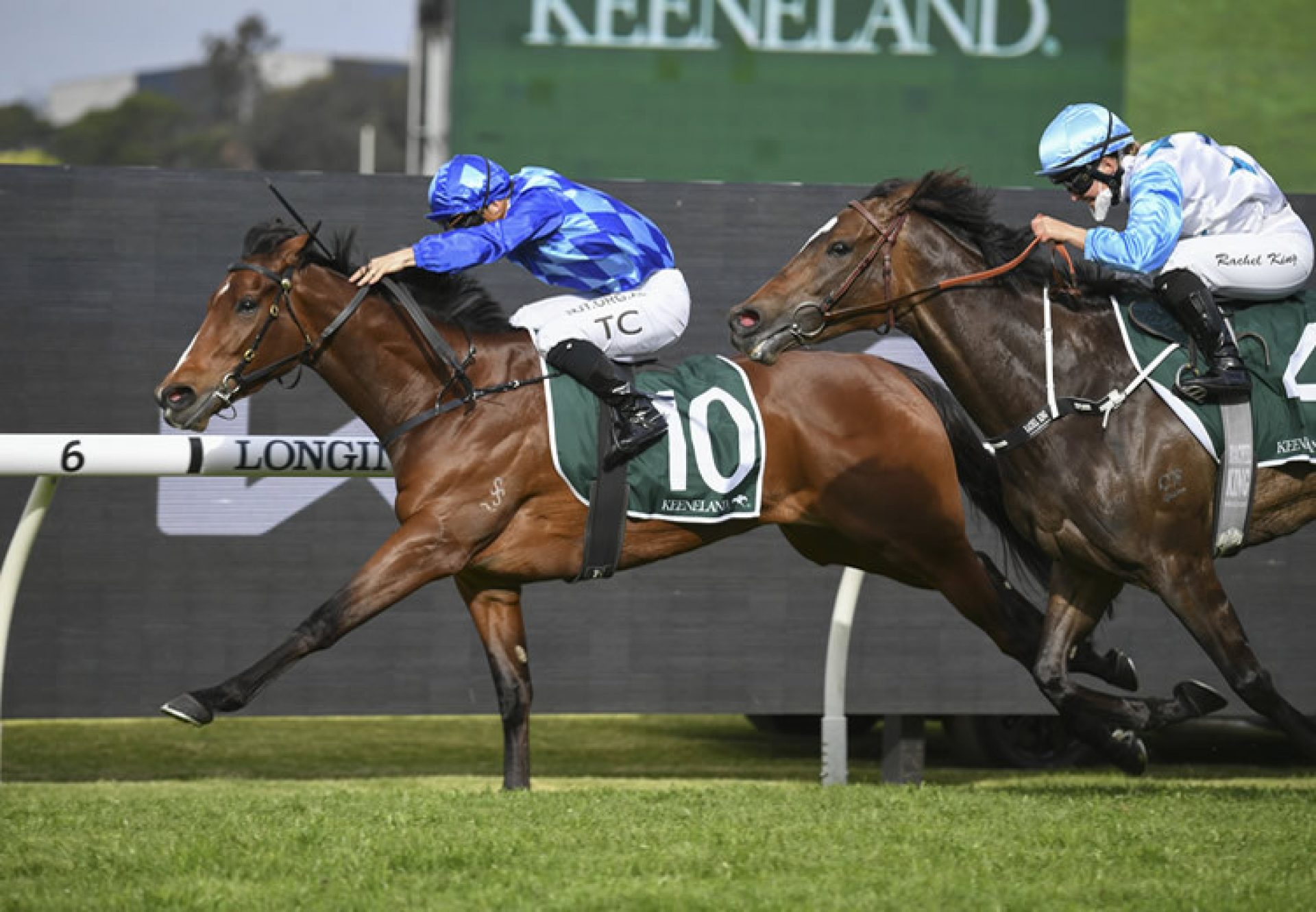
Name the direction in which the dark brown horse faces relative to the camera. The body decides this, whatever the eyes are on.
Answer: to the viewer's left

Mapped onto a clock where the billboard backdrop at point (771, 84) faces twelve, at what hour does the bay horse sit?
The bay horse is roughly at 12 o'clock from the billboard backdrop.

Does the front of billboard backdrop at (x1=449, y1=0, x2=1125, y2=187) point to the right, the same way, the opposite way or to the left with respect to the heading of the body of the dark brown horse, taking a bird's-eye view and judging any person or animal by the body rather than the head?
to the left

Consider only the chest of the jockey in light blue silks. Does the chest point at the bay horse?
yes

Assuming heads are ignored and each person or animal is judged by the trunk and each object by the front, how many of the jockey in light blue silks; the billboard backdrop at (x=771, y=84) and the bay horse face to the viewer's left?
2

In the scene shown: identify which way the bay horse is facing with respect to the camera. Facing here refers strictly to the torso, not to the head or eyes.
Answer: to the viewer's left

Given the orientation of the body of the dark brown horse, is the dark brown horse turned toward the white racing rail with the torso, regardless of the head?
yes

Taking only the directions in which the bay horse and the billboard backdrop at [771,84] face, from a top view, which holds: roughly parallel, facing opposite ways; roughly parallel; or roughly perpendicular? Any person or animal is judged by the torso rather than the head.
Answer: roughly perpendicular

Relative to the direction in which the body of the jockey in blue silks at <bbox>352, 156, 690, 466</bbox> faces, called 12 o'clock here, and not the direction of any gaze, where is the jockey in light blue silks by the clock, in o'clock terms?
The jockey in light blue silks is roughly at 7 o'clock from the jockey in blue silks.

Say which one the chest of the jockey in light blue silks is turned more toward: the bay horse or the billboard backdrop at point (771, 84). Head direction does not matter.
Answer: the bay horse

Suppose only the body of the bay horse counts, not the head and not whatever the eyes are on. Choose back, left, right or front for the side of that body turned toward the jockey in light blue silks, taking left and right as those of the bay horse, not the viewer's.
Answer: back

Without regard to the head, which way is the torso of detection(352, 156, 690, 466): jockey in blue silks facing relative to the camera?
to the viewer's left

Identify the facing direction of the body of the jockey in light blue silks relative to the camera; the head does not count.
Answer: to the viewer's left

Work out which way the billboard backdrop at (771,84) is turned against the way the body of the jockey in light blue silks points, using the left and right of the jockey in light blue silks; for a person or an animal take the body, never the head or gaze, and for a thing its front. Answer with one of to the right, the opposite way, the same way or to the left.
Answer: to the left
